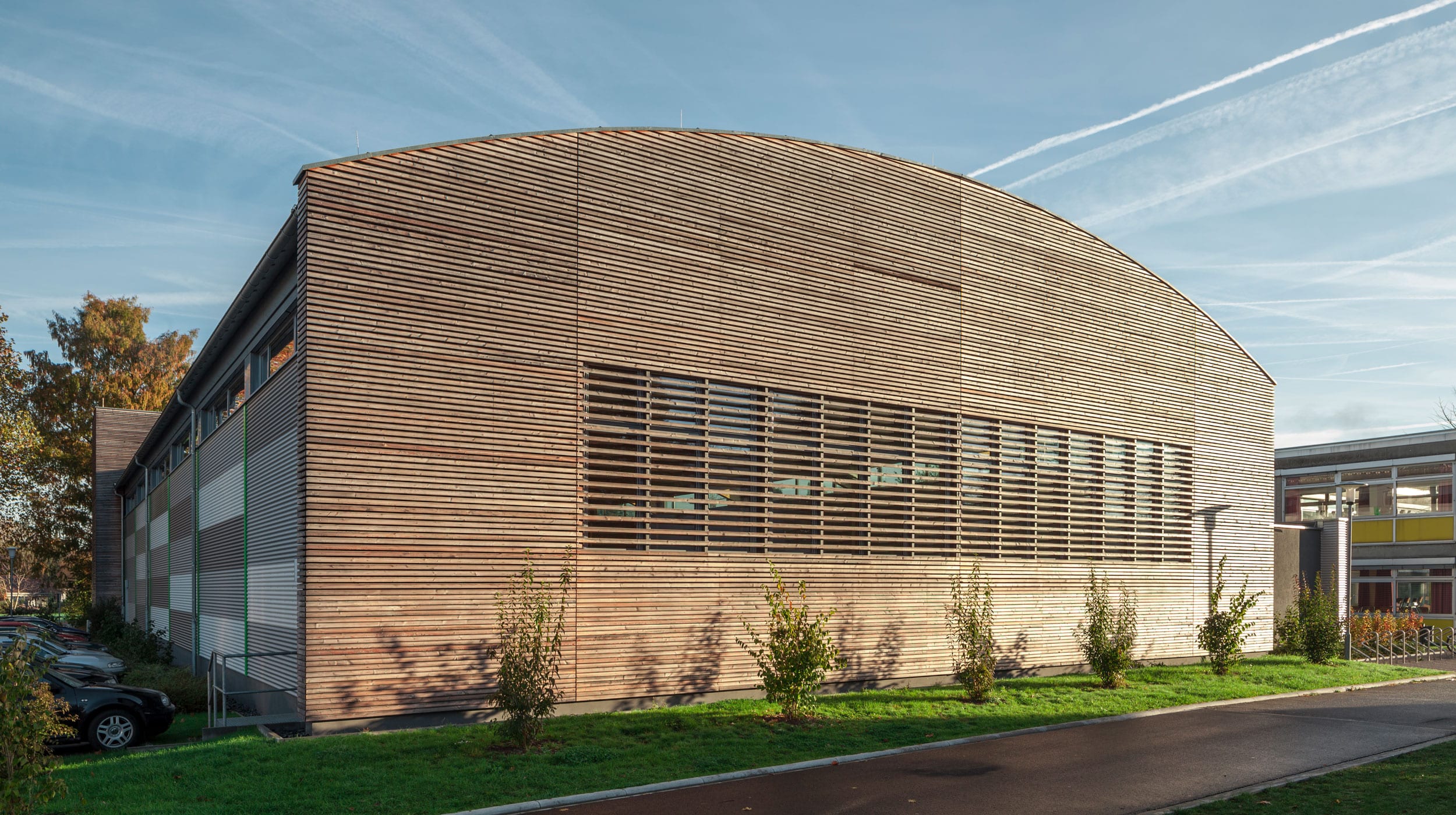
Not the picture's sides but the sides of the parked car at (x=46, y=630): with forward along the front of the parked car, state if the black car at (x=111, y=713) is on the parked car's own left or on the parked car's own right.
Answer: on the parked car's own right

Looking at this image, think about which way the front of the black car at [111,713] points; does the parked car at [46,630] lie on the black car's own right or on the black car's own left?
on the black car's own left

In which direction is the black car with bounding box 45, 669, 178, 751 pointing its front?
to the viewer's right

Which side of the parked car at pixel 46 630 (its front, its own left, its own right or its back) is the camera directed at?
right

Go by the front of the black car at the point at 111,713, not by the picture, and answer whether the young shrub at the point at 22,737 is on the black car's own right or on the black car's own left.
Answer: on the black car's own right
